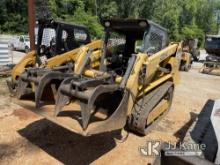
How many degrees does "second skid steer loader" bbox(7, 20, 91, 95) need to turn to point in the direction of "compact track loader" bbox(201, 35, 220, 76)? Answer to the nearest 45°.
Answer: approximately 180°

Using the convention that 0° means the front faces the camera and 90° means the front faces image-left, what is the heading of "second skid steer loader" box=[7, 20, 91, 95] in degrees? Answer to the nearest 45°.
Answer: approximately 45°

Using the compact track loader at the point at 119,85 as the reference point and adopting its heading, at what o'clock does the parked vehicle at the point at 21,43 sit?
The parked vehicle is roughly at 4 o'clock from the compact track loader.

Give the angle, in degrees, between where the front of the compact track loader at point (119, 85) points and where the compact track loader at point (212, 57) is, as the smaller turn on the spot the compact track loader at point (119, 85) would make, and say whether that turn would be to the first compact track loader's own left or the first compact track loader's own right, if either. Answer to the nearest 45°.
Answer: approximately 180°

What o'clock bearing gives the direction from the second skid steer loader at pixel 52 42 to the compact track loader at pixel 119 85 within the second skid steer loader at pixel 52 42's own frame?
The compact track loader is roughly at 10 o'clock from the second skid steer loader.

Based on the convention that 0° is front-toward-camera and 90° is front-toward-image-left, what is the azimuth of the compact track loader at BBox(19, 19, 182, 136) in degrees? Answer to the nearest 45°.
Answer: approximately 45°
